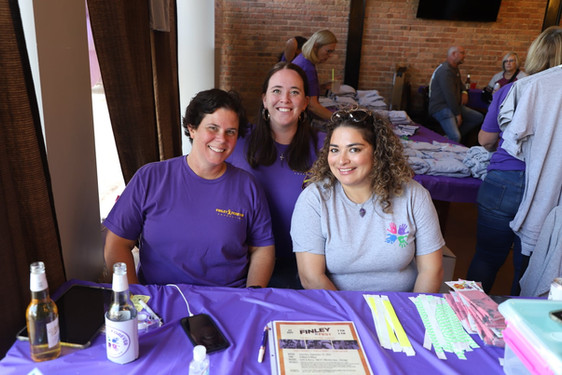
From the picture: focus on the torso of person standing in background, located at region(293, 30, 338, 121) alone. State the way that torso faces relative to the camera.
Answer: to the viewer's right

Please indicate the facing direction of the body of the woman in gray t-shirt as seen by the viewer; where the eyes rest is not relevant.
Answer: toward the camera

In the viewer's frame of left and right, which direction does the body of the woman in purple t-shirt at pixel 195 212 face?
facing the viewer

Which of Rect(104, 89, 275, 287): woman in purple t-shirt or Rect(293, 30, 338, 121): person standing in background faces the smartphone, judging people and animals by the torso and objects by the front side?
the woman in purple t-shirt

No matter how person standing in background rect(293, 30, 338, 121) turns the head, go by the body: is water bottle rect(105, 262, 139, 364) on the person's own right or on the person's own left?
on the person's own right

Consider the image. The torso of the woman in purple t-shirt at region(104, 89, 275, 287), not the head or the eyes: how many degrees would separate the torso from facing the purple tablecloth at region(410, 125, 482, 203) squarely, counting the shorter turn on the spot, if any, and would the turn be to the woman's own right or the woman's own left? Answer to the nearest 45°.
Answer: approximately 135° to the woman's own left

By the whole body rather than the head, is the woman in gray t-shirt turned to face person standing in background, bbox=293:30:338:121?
no

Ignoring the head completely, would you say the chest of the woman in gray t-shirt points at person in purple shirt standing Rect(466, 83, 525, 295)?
no

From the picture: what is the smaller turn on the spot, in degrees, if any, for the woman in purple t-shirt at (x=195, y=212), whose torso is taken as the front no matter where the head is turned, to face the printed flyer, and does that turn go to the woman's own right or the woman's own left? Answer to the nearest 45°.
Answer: approximately 45° to the woman's own left
